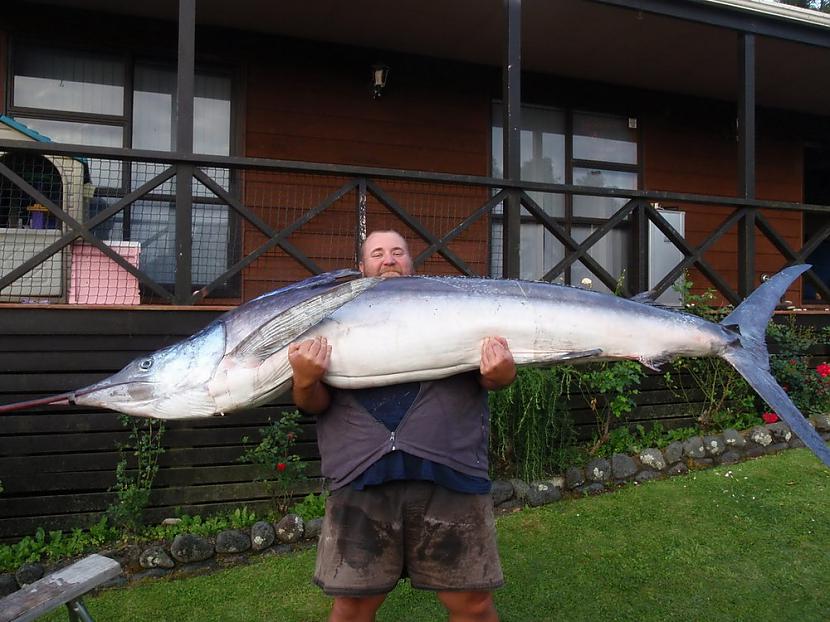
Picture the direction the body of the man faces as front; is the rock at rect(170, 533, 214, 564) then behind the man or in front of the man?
behind

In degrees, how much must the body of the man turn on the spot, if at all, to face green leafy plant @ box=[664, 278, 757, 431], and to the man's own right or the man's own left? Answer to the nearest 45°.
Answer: approximately 135° to the man's own left

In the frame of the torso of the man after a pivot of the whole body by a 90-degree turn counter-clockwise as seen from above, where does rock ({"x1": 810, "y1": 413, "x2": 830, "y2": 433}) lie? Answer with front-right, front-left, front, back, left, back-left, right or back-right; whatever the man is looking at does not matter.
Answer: front-left

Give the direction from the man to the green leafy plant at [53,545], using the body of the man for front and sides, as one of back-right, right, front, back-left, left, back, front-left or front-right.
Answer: back-right

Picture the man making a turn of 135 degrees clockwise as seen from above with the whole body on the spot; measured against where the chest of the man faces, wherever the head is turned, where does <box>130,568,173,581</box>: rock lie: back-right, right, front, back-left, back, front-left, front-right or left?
front

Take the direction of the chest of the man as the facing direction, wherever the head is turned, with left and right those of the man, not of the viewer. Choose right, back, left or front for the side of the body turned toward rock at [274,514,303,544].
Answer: back

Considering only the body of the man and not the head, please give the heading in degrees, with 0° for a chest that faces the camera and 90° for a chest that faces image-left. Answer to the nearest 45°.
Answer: approximately 0°

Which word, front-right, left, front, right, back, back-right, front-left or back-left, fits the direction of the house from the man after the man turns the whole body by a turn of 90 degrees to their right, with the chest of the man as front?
right

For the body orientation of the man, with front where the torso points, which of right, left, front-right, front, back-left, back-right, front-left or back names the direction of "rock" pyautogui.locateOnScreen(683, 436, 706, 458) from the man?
back-left

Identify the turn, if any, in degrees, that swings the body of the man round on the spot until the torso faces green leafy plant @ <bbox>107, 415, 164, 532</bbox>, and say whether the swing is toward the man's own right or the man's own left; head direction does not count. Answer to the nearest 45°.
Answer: approximately 135° to the man's own right

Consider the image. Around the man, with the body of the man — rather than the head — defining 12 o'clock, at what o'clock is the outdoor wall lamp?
The outdoor wall lamp is roughly at 6 o'clock from the man.

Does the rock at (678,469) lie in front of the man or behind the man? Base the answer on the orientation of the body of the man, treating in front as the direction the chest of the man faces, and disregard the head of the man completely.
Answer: behind

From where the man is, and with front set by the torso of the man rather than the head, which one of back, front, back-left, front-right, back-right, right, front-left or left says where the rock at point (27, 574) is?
back-right
